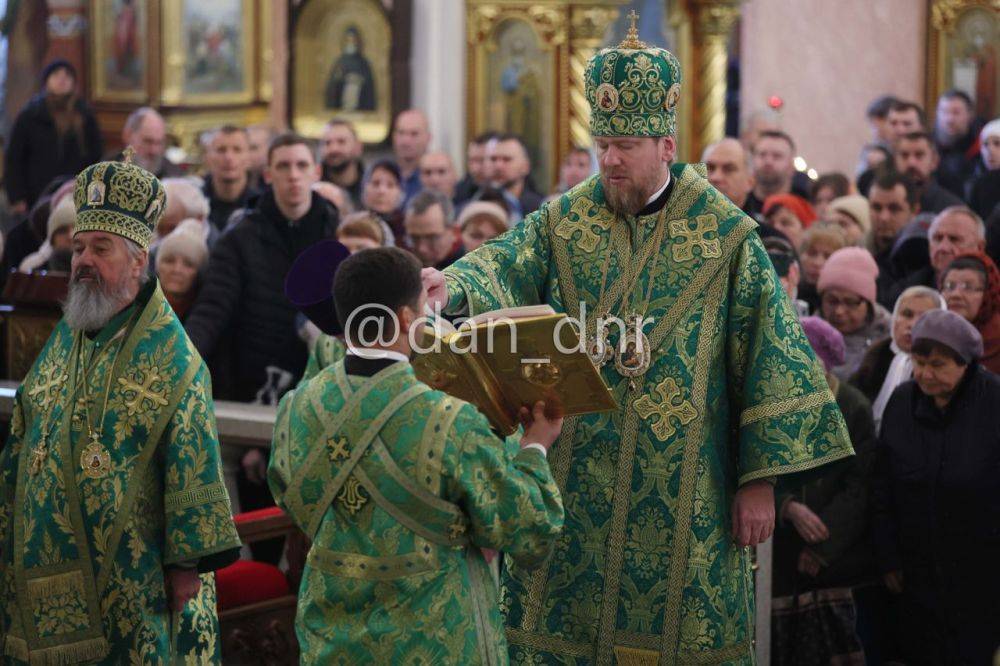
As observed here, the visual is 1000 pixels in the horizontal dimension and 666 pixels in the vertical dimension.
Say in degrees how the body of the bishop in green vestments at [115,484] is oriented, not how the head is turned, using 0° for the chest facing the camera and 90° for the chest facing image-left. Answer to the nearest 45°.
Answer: approximately 45°

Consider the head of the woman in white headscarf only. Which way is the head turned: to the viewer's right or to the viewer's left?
to the viewer's left

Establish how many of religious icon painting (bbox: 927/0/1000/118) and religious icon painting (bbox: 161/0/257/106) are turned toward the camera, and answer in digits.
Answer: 2

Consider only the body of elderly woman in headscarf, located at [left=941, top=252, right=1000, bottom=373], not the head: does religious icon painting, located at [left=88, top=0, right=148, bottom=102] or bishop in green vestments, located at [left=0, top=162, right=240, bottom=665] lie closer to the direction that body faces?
the bishop in green vestments

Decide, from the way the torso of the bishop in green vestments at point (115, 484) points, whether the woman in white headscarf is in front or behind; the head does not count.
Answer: behind

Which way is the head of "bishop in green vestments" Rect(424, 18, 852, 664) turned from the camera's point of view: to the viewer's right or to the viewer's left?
to the viewer's left

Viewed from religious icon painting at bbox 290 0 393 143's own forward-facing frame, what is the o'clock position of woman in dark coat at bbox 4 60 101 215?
The woman in dark coat is roughly at 3 o'clock from the religious icon painting.

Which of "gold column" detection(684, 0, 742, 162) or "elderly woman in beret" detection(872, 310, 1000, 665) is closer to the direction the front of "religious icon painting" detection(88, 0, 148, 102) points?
the elderly woman in beret

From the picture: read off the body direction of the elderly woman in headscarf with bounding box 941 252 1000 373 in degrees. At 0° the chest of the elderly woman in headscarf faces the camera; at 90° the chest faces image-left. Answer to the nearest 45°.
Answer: approximately 45°

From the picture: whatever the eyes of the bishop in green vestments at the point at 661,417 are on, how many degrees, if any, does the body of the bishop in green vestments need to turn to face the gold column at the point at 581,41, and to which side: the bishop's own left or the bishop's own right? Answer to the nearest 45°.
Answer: approximately 135° to the bishop's own right
